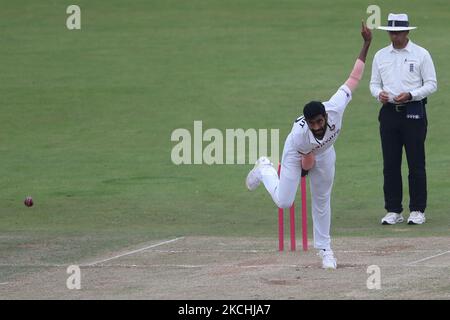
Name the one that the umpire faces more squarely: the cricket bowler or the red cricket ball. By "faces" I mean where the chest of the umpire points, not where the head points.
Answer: the cricket bowler

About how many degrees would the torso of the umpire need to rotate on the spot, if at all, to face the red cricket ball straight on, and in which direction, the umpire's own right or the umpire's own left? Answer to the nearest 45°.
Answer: approximately 90° to the umpire's own right

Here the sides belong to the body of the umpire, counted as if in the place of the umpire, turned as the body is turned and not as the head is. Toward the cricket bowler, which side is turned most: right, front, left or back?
front

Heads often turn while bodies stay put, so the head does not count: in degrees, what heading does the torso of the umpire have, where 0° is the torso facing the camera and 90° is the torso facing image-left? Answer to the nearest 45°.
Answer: approximately 0°
